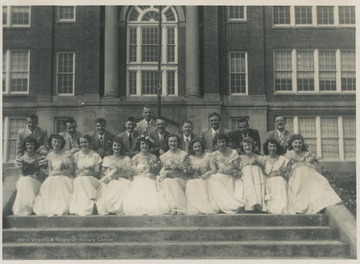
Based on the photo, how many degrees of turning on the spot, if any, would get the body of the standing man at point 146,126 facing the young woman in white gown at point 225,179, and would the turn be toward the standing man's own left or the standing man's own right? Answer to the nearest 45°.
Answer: approximately 45° to the standing man's own left

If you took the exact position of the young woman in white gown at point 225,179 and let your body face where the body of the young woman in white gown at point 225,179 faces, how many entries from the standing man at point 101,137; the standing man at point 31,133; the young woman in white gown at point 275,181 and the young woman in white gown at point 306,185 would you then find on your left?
2

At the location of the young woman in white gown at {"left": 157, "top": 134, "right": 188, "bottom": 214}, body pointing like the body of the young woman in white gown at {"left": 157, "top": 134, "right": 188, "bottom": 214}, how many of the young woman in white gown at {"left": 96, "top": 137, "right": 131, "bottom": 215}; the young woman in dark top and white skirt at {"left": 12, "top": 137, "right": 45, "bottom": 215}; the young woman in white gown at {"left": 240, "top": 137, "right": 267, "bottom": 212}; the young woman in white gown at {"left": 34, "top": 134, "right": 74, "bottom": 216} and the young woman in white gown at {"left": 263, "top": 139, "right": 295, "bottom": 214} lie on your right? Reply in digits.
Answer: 3

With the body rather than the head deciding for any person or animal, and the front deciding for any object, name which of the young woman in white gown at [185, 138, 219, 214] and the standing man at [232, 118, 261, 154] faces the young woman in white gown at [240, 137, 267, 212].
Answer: the standing man

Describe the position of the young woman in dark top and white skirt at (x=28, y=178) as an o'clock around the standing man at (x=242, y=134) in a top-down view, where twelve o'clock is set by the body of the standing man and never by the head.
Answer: The young woman in dark top and white skirt is roughly at 2 o'clock from the standing man.

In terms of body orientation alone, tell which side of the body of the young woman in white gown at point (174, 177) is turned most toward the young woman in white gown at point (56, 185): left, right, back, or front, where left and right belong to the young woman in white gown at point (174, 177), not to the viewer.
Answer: right

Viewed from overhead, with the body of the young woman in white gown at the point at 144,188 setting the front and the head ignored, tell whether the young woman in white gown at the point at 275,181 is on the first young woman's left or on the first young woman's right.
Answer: on the first young woman's left

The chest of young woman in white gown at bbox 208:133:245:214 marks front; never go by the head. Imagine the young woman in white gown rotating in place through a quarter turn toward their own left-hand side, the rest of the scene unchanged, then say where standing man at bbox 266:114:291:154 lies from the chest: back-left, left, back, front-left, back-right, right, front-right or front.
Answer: front-left
